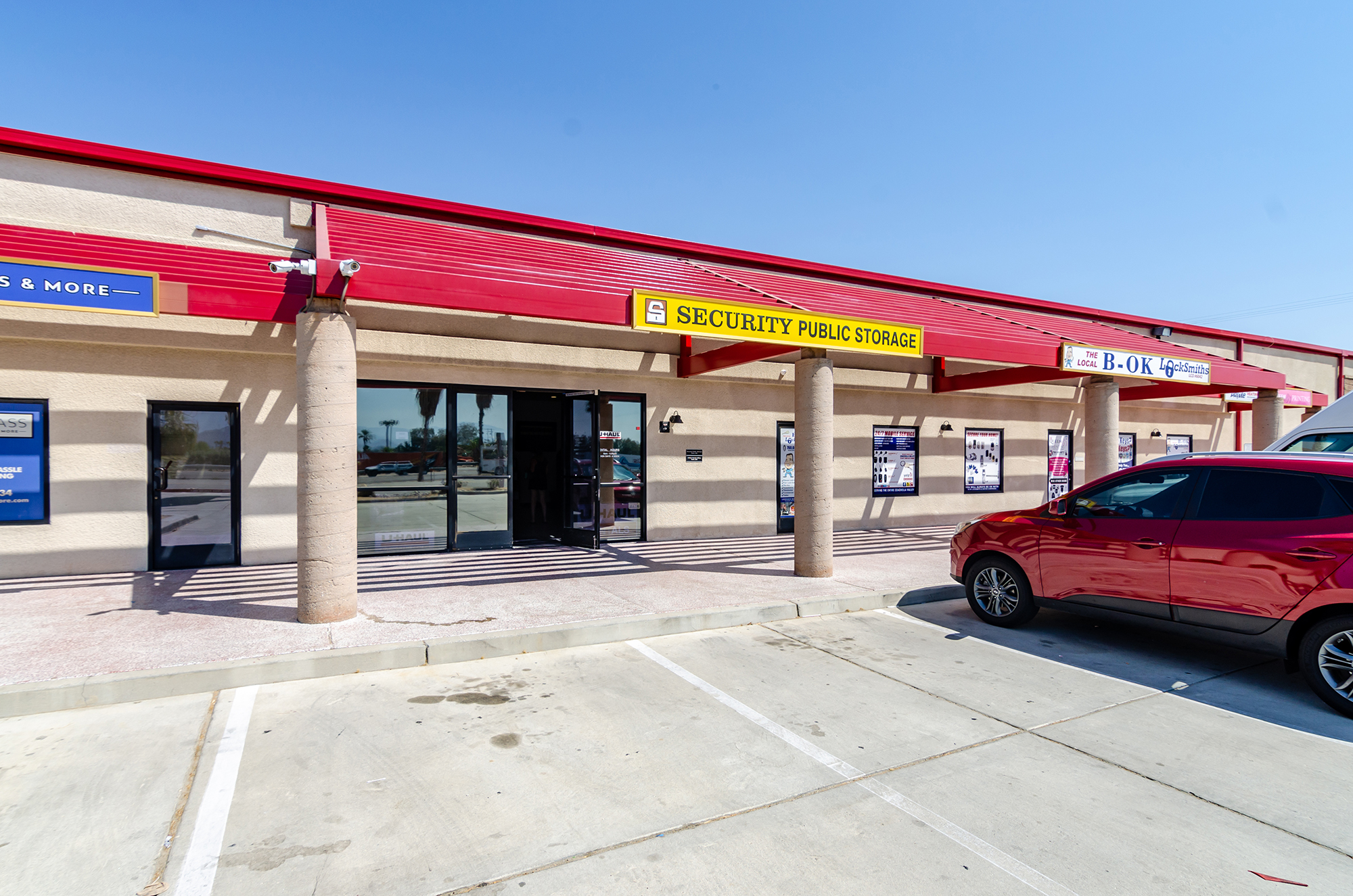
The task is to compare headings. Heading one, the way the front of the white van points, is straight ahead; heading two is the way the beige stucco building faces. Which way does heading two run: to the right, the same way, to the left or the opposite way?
the opposite way

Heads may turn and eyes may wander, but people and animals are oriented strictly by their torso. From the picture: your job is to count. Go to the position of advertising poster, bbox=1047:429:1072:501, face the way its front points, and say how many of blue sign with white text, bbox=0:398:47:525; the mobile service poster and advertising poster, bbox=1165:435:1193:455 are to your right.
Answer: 2

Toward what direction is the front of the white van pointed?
to the viewer's left

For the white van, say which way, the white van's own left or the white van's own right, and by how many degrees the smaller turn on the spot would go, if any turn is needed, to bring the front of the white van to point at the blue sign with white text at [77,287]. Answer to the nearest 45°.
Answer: approximately 45° to the white van's own left

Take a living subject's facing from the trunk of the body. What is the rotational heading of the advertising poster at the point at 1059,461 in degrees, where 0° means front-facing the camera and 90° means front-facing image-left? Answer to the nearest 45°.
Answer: approximately 315°

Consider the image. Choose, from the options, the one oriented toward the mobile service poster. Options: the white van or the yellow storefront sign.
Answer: the white van

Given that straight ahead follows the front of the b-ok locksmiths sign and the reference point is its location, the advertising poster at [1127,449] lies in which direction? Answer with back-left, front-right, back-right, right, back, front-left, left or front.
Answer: back-left

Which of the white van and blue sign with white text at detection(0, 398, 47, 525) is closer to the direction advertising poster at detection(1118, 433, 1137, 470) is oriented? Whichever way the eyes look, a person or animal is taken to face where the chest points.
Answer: the white van
